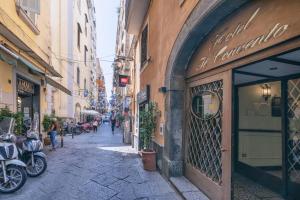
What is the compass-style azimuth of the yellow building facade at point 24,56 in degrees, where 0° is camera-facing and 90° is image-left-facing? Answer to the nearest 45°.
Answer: approximately 315°

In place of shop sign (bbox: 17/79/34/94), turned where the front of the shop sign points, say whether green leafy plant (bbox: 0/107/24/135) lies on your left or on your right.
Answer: on your right

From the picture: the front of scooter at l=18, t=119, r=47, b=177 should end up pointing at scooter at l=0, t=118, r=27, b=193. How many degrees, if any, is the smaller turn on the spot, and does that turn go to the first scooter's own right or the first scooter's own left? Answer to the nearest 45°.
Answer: approximately 45° to the first scooter's own right

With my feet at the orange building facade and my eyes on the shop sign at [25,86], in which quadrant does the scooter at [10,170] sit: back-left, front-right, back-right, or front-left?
front-left

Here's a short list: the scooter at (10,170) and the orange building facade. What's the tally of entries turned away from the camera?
0
